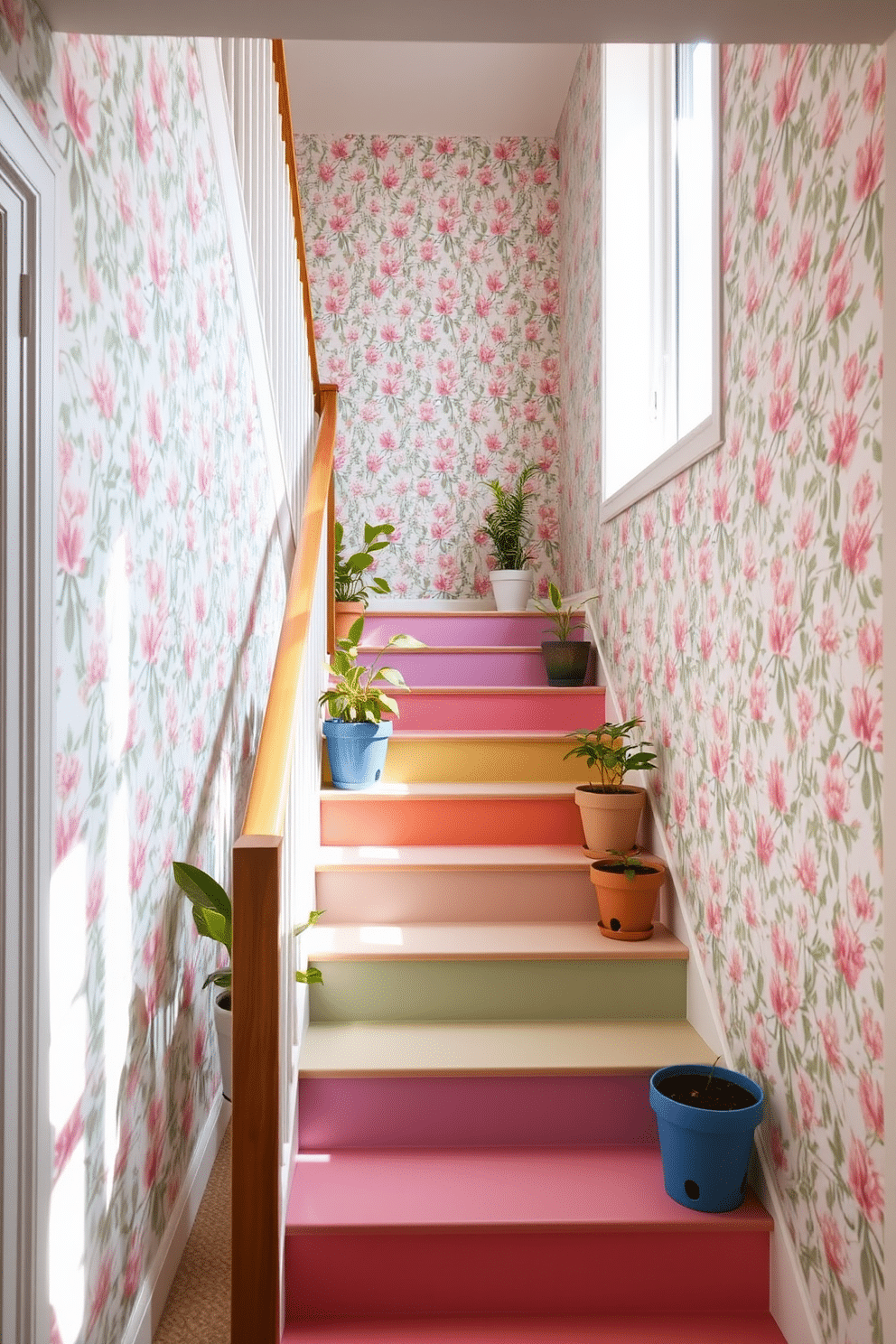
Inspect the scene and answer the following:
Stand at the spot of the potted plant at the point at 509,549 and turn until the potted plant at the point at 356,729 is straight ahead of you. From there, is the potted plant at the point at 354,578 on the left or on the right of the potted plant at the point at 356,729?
right

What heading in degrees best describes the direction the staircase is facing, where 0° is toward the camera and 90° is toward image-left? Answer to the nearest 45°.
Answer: approximately 0°
